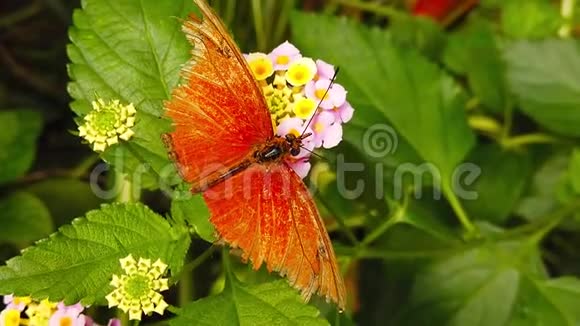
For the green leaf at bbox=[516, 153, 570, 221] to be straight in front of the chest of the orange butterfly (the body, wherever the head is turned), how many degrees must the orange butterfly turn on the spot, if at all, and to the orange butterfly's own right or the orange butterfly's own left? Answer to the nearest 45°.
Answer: approximately 45° to the orange butterfly's own left

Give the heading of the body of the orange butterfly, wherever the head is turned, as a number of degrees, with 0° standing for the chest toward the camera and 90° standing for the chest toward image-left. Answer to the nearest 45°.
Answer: approximately 270°

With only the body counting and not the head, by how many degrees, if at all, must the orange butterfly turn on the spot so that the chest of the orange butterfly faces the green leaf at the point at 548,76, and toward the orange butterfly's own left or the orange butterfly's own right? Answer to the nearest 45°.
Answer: approximately 45° to the orange butterfly's own left

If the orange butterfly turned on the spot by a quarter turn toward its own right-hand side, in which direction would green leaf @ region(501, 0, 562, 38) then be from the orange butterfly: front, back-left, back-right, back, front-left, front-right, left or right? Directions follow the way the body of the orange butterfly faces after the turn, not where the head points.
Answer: back-left
